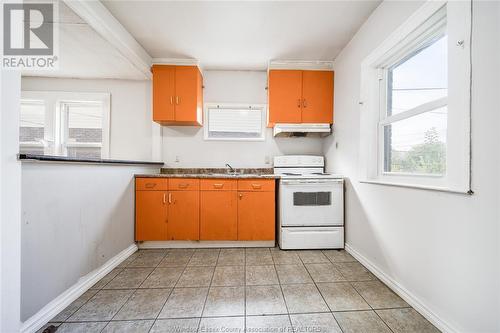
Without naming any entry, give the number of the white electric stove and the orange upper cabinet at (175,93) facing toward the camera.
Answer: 2

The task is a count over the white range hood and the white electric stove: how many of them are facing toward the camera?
2

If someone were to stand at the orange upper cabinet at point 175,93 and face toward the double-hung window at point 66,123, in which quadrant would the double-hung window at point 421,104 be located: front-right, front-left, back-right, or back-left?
back-left

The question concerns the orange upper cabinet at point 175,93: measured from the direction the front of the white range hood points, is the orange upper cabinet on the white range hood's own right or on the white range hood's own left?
on the white range hood's own right

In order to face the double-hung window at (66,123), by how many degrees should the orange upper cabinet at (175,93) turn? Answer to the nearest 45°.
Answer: approximately 135° to its right

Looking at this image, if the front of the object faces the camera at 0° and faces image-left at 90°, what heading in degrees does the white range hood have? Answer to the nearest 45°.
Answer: approximately 0°

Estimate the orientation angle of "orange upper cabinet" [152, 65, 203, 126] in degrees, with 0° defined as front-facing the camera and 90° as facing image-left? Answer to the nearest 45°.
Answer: approximately 0°

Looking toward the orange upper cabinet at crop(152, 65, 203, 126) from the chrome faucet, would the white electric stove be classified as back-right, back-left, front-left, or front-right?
back-left
